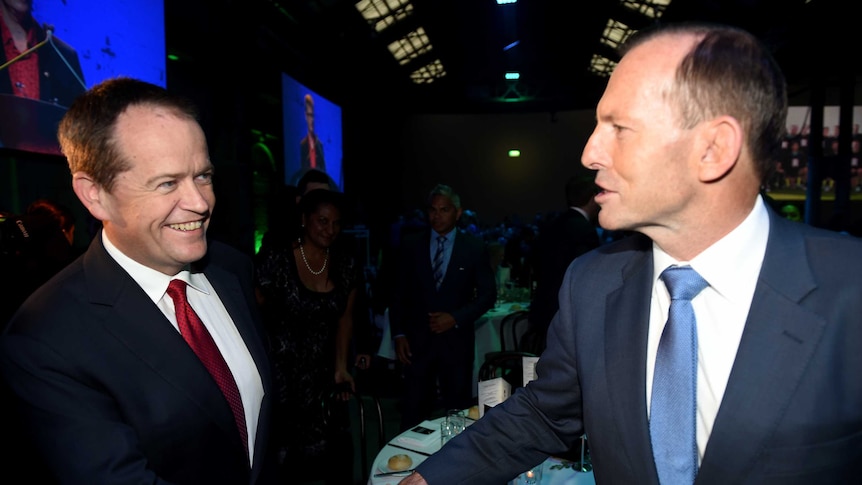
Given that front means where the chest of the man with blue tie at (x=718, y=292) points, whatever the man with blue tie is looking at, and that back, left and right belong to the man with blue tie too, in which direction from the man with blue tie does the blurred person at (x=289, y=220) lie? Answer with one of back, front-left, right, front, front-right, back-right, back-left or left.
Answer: right

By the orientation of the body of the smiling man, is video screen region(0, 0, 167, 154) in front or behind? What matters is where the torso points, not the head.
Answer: behind

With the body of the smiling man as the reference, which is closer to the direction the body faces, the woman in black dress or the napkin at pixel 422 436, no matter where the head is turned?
the napkin

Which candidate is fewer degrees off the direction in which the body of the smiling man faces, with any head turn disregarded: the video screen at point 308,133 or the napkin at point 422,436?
the napkin

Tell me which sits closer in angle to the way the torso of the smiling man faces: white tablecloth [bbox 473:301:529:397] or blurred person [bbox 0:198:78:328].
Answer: the white tablecloth

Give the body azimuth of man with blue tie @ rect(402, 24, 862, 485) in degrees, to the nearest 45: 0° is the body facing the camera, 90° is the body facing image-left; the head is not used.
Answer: approximately 45°

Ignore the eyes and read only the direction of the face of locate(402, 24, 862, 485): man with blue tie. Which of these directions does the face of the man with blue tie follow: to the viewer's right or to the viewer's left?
to the viewer's left

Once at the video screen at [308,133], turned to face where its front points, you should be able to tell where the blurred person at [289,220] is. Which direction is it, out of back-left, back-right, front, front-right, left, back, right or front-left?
front-right

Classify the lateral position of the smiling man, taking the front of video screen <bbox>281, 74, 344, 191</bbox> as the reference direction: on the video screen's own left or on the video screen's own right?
on the video screen's own right

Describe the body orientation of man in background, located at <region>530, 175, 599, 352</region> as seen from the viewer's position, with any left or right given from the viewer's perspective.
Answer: facing away from the viewer and to the right of the viewer

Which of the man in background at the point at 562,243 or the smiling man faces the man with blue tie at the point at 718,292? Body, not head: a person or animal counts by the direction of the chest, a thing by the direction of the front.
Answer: the smiling man
